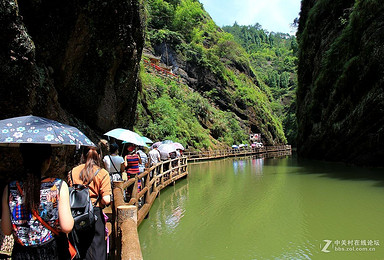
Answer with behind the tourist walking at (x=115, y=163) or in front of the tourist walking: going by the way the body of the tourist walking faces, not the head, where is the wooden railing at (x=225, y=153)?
in front

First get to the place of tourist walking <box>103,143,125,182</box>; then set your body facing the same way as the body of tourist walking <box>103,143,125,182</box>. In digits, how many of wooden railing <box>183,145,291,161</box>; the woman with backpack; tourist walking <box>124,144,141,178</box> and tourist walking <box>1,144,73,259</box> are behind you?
2

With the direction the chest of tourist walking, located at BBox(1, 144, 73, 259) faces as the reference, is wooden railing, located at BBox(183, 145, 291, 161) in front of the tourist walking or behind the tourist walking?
in front

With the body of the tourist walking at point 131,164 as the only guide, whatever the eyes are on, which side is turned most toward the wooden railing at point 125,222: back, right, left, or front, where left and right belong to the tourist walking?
back

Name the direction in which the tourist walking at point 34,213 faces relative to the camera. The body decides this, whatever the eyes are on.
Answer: away from the camera

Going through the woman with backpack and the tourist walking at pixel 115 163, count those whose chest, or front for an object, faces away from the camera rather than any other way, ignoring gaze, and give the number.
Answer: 2

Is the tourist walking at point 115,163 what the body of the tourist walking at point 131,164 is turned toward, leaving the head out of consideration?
no

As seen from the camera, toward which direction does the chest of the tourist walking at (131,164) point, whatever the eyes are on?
away from the camera

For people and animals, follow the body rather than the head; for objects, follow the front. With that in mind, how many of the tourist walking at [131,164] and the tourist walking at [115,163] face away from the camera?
2

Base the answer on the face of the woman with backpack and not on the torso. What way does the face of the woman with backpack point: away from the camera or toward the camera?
away from the camera

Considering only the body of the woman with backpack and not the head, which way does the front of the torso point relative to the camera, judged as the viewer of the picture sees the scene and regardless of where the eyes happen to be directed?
away from the camera

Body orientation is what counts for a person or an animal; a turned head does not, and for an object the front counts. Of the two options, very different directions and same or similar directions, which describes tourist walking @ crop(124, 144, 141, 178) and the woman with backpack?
same or similar directions

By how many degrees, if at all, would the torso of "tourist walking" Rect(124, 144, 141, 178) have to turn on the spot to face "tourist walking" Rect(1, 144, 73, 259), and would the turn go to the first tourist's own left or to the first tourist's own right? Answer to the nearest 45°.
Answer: approximately 180°

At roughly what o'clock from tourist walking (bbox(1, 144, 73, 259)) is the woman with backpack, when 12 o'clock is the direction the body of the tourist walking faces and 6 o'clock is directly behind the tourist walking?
The woman with backpack is roughly at 1 o'clock from the tourist walking.

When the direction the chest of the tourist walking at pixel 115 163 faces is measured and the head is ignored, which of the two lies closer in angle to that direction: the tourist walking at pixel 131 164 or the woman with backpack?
the tourist walking

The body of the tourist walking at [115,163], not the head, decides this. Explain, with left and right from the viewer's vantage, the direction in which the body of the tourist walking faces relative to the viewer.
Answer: facing away from the viewer

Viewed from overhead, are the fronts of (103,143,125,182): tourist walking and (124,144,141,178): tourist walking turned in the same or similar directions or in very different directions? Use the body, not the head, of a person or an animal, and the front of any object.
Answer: same or similar directions
